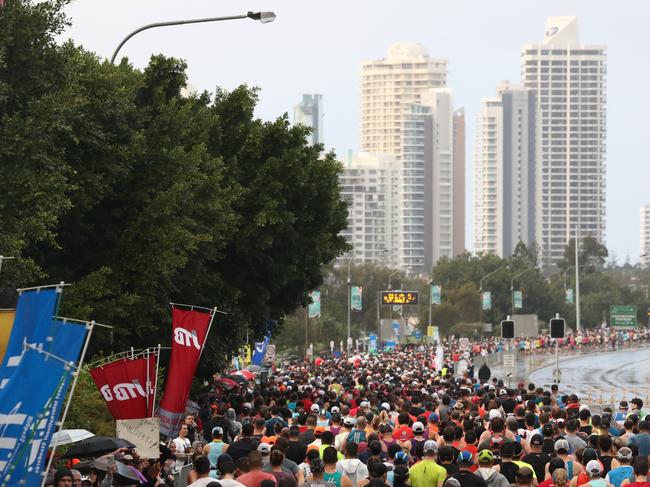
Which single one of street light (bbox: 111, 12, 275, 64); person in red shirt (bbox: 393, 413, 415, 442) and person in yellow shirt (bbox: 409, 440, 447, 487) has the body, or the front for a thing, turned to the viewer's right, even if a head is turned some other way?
the street light

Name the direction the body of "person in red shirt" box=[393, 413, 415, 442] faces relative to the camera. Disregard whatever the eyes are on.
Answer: away from the camera

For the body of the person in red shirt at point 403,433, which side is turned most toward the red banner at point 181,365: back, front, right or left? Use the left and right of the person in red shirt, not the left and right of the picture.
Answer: left

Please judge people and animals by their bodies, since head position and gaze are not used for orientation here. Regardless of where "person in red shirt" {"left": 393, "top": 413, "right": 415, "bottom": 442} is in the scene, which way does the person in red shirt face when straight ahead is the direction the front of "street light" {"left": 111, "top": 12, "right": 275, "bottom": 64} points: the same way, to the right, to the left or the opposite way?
to the left

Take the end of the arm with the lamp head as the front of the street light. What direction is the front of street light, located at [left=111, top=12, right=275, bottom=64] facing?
to the viewer's right

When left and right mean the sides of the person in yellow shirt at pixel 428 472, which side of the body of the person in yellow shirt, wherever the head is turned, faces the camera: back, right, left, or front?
back

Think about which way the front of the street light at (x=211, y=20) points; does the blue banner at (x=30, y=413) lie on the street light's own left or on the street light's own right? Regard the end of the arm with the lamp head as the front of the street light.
on the street light's own right

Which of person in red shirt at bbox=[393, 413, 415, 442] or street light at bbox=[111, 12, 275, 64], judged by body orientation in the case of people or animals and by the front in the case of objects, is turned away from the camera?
the person in red shirt
